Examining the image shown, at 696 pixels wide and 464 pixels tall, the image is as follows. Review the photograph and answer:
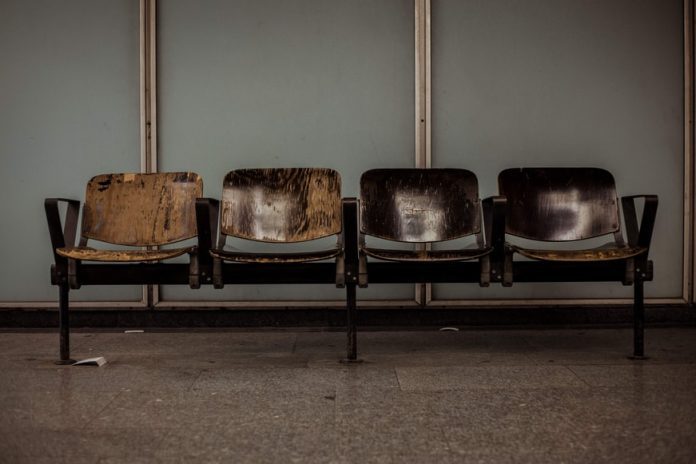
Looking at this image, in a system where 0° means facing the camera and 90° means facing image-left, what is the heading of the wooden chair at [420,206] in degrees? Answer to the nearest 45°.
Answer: approximately 0°

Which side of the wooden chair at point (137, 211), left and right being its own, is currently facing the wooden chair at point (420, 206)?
left

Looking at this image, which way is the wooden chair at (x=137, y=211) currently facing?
toward the camera

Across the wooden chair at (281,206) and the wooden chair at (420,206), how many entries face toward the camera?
2

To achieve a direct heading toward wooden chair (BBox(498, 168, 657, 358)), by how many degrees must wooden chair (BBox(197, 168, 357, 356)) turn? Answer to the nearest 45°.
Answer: approximately 90° to its left

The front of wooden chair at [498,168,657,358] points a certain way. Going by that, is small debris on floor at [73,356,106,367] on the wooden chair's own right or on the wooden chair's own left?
on the wooden chair's own right

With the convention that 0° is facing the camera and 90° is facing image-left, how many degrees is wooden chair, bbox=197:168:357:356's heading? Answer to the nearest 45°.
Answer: approximately 0°

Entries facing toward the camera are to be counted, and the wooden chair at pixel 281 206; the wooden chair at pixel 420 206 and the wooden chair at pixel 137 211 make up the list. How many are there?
3
